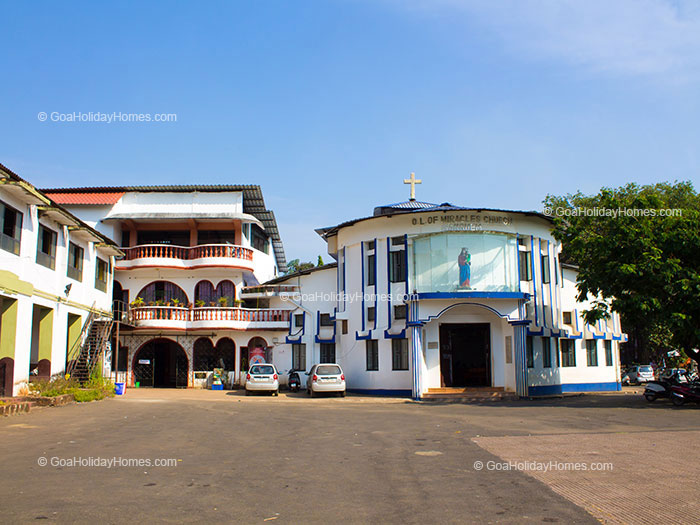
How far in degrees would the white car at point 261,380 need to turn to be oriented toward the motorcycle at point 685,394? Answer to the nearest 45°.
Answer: approximately 135° to its right

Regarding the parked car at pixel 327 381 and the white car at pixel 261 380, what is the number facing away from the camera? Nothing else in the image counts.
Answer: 2

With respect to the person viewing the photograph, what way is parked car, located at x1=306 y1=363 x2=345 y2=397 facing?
facing away from the viewer

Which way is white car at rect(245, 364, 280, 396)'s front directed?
away from the camera

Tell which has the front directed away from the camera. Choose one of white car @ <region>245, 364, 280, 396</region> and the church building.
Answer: the white car
